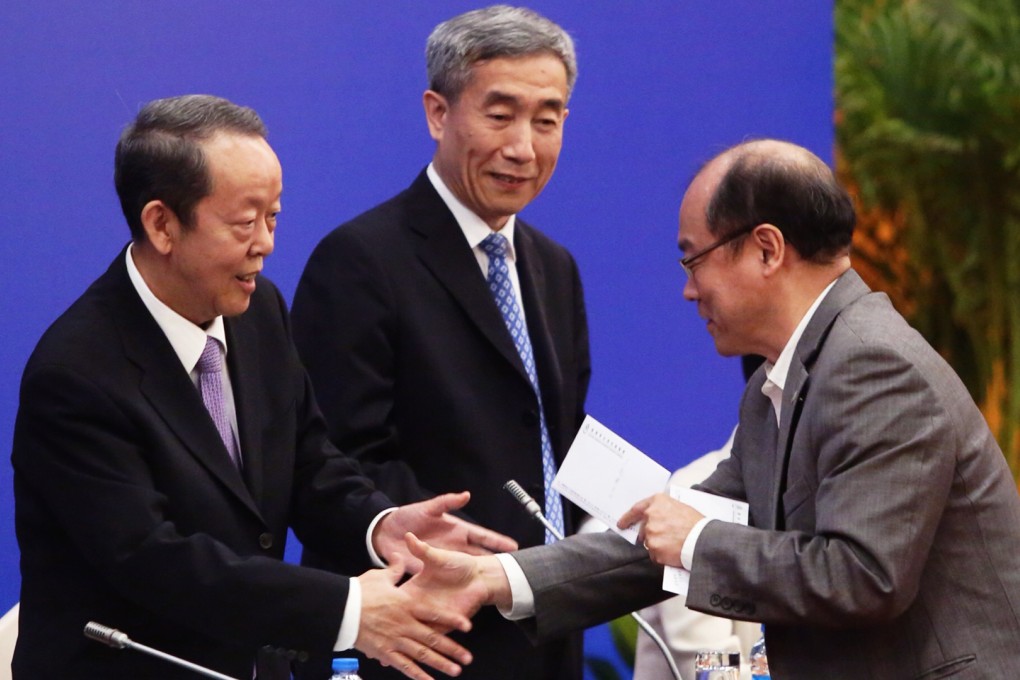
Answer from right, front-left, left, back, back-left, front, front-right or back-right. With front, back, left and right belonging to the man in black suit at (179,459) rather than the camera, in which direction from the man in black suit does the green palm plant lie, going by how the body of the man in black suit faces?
left

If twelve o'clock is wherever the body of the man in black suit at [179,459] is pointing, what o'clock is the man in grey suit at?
The man in grey suit is roughly at 11 o'clock from the man in black suit.

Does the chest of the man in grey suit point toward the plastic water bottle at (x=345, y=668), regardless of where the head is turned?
yes

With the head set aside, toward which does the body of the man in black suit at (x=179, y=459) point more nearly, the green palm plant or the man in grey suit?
the man in grey suit

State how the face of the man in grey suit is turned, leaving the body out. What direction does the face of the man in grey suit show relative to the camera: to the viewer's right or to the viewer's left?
to the viewer's left

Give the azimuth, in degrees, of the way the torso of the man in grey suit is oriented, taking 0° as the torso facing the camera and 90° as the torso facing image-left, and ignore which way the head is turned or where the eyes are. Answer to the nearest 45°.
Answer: approximately 90°

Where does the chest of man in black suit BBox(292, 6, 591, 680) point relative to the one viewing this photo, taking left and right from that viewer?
facing the viewer and to the right of the viewer

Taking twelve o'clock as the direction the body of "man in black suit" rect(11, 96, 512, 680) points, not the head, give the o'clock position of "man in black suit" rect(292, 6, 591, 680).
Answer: "man in black suit" rect(292, 6, 591, 680) is roughly at 9 o'clock from "man in black suit" rect(11, 96, 512, 680).

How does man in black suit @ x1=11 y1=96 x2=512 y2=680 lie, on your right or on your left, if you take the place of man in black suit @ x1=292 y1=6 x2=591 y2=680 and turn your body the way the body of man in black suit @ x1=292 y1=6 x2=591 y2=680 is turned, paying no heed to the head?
on your right

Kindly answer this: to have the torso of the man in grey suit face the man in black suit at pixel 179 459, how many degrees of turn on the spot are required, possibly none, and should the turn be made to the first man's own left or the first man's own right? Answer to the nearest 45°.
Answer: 0° — they already face them
